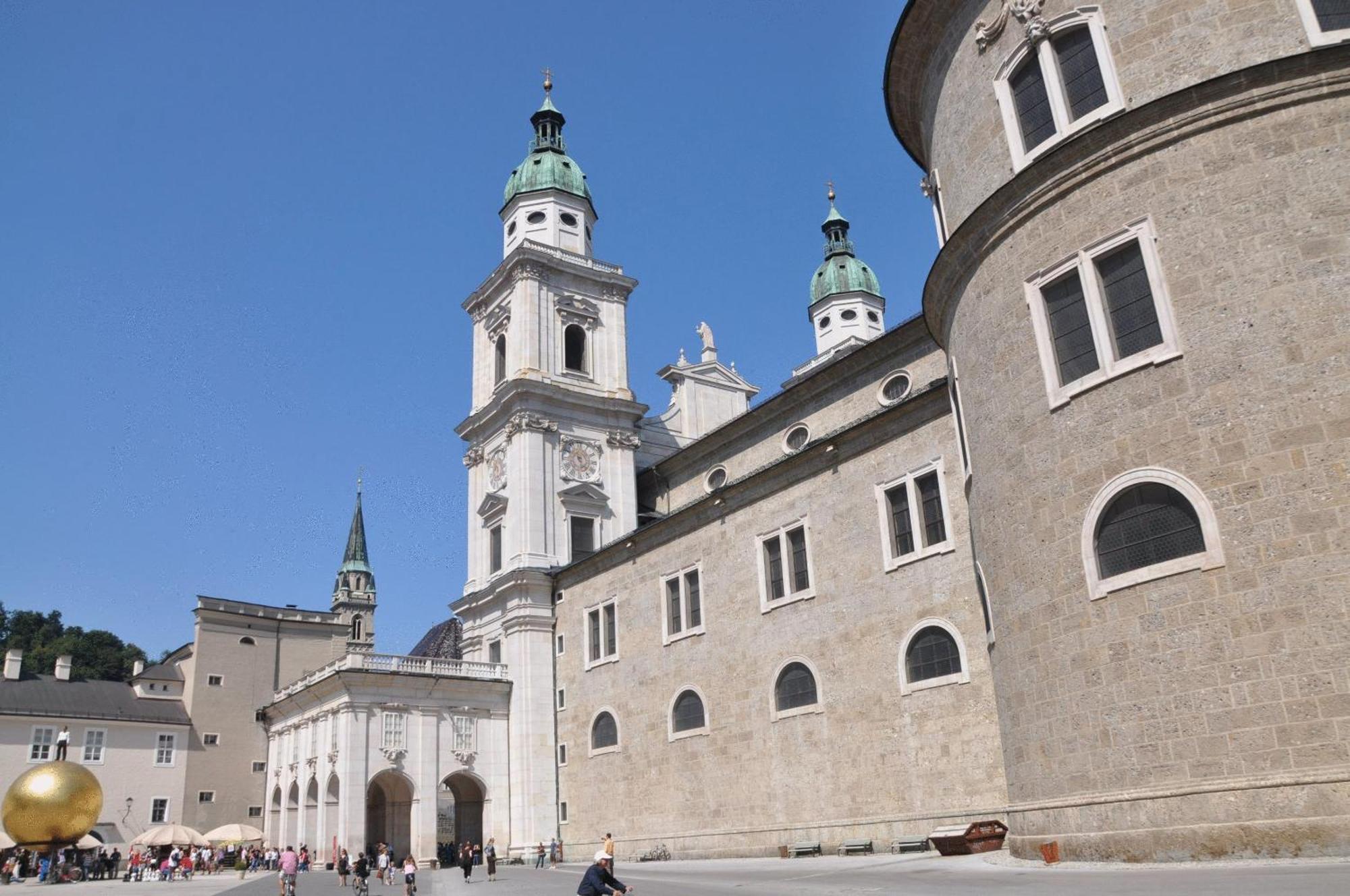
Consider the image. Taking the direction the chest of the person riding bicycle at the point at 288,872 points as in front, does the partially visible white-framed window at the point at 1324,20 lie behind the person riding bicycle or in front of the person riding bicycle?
behind

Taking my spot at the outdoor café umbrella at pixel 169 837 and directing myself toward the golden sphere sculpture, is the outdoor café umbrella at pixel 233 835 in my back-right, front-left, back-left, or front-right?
back-left

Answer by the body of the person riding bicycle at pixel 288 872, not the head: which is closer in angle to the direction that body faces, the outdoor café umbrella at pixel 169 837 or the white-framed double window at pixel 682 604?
the outdoor café umbrella
